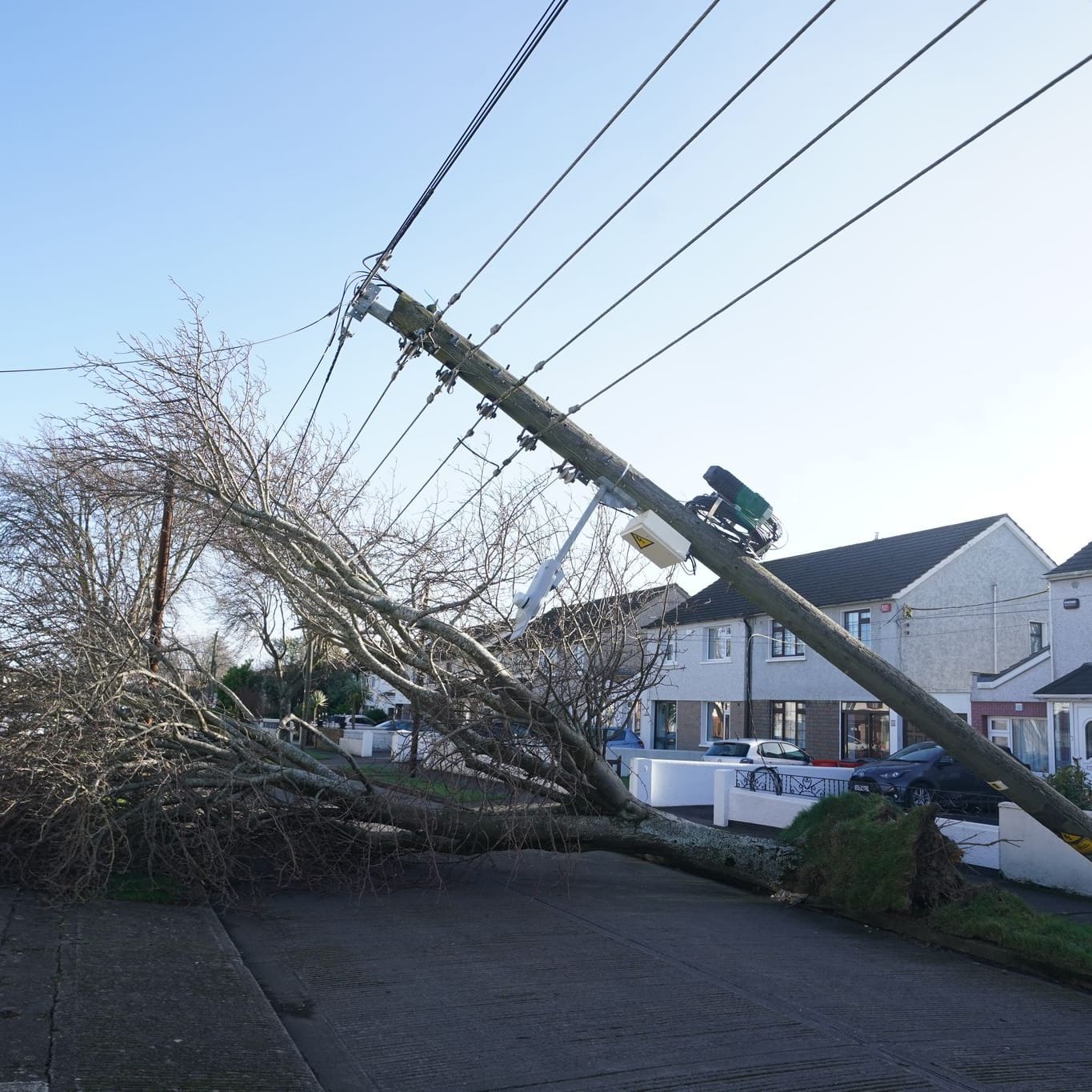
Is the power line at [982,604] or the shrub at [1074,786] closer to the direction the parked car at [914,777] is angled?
the shrub

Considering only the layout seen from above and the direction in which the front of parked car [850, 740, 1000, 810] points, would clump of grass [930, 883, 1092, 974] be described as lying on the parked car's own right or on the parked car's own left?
on the parked car's own left

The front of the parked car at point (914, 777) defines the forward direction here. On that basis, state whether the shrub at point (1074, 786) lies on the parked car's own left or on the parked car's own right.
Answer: on the parked car's own left

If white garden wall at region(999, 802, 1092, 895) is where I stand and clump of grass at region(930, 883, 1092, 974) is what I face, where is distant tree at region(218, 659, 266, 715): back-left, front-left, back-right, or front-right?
back-right

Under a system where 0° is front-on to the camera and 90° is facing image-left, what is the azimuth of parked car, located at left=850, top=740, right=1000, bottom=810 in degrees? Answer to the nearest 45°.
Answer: approximately 45°

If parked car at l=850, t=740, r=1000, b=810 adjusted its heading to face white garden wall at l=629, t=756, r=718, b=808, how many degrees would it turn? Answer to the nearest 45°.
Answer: approximately 45° to its right

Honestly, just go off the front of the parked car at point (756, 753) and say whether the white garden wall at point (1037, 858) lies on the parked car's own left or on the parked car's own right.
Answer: on the parked car's own right

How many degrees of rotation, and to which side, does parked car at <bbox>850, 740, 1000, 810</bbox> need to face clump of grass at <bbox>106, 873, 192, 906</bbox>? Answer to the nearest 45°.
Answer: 0° — it already faces it

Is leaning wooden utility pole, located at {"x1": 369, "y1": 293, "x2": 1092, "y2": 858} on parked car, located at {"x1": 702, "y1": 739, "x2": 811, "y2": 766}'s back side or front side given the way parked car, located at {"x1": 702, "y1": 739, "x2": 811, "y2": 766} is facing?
on the back side

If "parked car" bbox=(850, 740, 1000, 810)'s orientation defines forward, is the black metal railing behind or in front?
in front
